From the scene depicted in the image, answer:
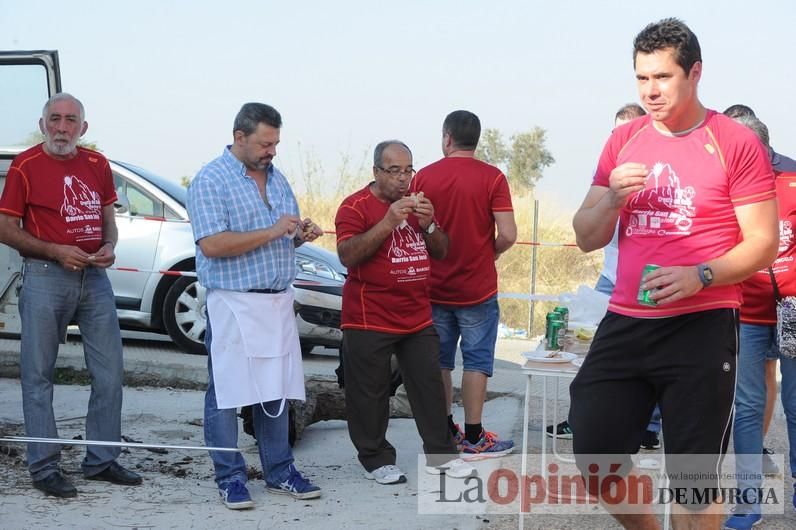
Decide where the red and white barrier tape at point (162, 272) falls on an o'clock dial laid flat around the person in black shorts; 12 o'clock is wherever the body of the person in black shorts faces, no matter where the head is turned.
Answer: The red and white barrier tape is roughly at 3 o'clock from the person in black shorts.

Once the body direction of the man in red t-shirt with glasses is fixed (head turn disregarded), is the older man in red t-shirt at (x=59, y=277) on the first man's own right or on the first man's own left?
on the first man's own right

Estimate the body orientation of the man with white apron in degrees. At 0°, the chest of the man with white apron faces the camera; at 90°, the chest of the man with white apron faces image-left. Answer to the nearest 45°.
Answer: approximately 315°

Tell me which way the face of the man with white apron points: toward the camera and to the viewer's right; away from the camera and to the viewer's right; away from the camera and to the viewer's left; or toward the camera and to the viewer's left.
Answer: toward the camera and to the viewer's right

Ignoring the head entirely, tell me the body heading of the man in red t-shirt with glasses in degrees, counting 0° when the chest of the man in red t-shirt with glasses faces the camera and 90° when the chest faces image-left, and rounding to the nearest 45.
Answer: approximately 315°

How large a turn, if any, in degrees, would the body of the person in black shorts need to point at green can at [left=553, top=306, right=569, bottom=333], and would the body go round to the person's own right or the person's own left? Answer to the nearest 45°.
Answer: approximately 135° to the person's own right
